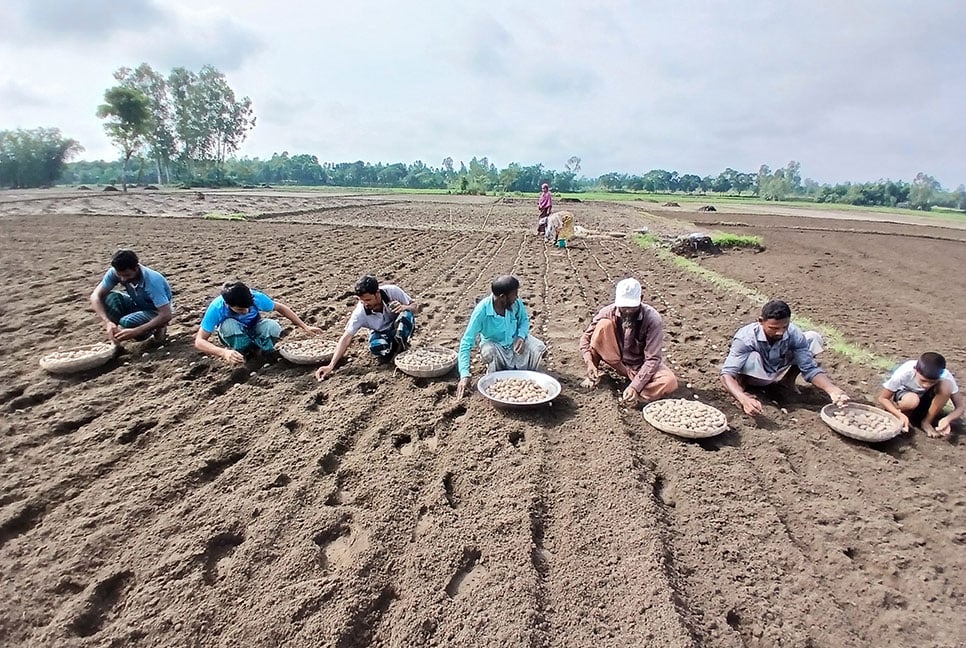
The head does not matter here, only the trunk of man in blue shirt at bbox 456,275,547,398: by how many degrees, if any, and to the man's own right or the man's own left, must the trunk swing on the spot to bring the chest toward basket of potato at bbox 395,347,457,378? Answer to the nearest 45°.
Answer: approximately 135° to the man's own right

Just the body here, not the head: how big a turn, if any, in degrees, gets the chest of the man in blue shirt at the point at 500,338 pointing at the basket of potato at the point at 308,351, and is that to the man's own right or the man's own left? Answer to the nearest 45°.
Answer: approximately 135° to the man's own right

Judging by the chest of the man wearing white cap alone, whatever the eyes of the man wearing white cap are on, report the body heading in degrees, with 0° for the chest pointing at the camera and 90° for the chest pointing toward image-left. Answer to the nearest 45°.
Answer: approximately 0°

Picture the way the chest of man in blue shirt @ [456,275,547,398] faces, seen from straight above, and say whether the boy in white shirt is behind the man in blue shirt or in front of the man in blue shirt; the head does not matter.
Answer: in front

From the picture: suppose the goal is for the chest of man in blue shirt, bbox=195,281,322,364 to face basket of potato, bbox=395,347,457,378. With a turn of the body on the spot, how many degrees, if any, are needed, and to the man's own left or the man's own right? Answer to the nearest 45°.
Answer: approximately 45° to the man's own left

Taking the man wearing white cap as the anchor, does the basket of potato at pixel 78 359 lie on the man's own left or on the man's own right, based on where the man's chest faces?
on the man's own right

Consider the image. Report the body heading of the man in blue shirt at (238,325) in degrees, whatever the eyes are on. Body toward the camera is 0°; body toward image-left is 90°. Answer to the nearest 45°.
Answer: approximately 0°

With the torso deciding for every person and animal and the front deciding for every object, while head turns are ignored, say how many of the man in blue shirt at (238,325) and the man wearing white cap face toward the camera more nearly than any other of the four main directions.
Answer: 2
